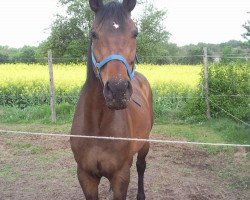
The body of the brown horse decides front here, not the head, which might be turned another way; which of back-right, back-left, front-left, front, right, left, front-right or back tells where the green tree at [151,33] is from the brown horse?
back

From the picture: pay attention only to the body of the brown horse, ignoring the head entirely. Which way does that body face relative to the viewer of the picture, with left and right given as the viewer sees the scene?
facing the viewer
